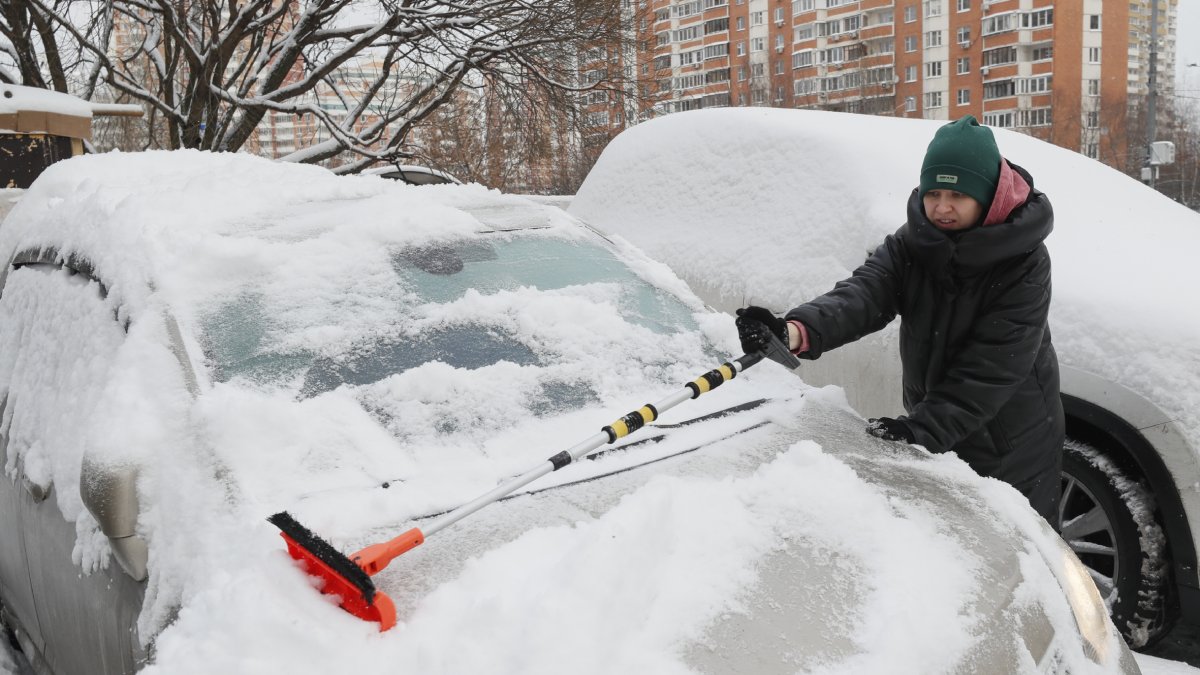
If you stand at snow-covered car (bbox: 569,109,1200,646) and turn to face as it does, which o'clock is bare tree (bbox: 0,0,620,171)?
The bare tree is roughly at 6 o'clock from the snow-covered car.

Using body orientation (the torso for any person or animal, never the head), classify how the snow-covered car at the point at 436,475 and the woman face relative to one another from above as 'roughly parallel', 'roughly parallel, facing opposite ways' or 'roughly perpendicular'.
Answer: roughly perpendicular

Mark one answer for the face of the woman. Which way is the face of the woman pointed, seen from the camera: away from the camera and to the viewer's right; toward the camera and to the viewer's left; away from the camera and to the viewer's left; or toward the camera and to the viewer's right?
toward the camera and to the viewer's left

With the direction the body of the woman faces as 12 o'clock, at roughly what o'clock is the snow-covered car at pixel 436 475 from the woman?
The snow-covered car is roughly at 12 o'clock from the woman.

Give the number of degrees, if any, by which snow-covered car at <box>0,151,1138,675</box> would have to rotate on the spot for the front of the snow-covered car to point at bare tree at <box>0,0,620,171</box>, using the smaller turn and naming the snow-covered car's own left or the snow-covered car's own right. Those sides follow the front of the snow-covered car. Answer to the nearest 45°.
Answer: approximately 135° to the snow-covered car's own left

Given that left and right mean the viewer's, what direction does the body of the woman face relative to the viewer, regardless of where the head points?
facing the viewer and to the left of the viewer

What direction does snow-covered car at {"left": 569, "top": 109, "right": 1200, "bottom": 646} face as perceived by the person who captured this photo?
facing the viewer and to the right of the viewer

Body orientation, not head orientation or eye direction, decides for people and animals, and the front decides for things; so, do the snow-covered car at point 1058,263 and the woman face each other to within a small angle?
no

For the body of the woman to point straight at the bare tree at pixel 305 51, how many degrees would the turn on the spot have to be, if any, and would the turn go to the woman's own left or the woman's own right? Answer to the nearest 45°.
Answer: approximately 90° to the woman's own right

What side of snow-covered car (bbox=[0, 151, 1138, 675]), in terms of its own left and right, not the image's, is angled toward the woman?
left

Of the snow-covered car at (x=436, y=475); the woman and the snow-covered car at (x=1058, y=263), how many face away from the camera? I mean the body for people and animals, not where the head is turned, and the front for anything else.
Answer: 0

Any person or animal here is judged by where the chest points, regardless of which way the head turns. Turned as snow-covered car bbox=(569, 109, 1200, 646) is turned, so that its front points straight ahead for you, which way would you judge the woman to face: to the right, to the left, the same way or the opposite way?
to the right

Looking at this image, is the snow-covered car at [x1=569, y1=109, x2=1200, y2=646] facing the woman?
no

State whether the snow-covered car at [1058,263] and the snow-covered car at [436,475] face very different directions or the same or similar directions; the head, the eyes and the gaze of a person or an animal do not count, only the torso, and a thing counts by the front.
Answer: same or similar directions

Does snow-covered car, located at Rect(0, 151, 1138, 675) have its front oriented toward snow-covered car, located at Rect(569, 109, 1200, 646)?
no

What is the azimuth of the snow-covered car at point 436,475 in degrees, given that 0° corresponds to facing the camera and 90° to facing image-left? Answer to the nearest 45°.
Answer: approximately 315°
